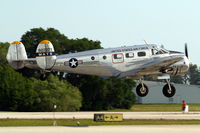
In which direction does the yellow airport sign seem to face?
toward the camera
